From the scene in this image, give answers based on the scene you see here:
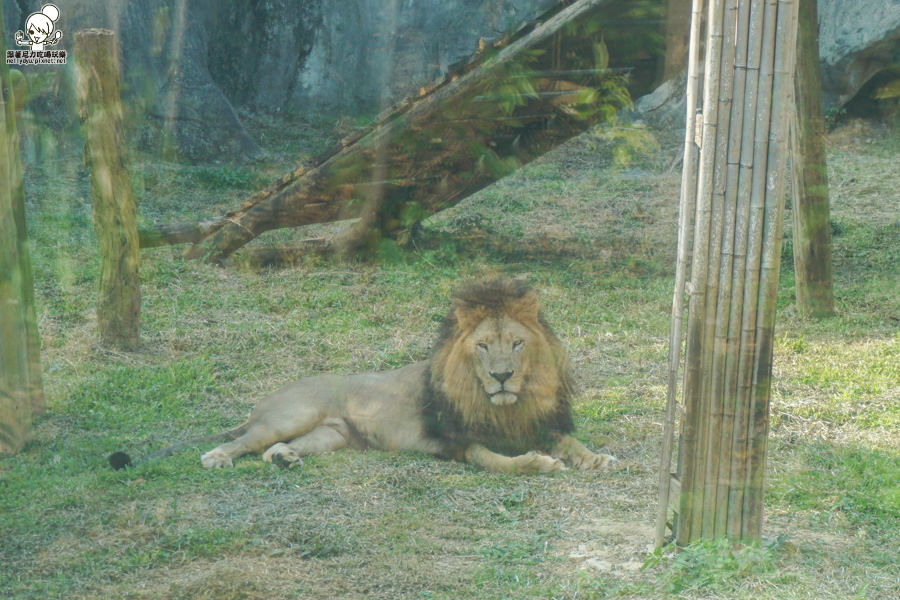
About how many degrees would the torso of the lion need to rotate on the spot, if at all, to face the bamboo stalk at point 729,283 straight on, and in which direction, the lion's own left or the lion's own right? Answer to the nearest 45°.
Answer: approximately 45° to the lion's own right

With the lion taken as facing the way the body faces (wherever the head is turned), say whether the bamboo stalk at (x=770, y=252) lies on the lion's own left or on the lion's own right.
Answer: on the lion's own right

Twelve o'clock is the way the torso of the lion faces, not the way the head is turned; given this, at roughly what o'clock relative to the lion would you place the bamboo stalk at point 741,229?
The bamboo stalk is roughly at 2 o'clock from the lion.

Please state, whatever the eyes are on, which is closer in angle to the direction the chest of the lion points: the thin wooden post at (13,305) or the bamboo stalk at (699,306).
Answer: the bamboo stalk

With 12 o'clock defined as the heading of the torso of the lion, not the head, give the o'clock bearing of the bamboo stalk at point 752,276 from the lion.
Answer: The bamboo stalk is roughly at 2 o'clock from the lion.

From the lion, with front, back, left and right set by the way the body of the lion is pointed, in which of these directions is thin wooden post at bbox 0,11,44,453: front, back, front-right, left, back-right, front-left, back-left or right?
back

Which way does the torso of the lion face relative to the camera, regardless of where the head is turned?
to the viewer's right

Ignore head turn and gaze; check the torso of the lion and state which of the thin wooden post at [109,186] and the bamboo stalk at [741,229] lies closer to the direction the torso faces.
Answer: the bamboo stalk

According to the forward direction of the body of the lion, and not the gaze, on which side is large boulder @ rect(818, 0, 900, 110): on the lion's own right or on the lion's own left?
on the lion's own left

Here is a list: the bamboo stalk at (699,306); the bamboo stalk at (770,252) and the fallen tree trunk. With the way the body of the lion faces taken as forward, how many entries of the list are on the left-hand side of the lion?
1

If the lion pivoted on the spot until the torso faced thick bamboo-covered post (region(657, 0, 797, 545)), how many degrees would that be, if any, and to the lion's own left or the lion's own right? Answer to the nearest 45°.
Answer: approximately 45° to the lion's own right

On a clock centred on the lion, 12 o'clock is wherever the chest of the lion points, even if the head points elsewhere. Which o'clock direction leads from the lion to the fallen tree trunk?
The fallen tree trunk is roughly at 9 o'clock from the lion.

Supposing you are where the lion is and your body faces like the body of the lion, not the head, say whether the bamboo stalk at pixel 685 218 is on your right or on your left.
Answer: on your right
